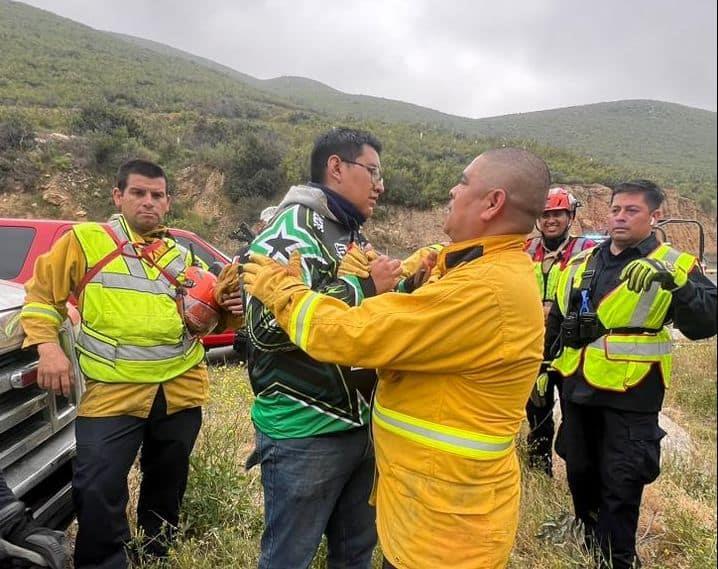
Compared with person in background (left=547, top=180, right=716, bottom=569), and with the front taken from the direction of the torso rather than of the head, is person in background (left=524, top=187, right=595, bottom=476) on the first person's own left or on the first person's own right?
on the first person's own right

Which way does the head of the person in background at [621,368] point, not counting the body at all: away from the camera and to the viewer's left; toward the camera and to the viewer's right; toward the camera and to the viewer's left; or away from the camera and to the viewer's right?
toward the camera and to the viewer's left

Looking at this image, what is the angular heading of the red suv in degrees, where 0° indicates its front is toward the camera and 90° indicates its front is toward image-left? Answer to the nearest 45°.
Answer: approximately 270°

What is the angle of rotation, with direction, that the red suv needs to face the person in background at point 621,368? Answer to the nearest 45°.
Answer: approximately 45° to its right

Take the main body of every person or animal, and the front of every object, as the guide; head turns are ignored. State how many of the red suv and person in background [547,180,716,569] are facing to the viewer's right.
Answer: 1

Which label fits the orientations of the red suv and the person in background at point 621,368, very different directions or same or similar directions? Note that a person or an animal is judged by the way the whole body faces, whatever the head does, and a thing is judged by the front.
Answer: very different directions

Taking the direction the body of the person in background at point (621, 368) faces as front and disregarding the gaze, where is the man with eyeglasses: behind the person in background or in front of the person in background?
in front

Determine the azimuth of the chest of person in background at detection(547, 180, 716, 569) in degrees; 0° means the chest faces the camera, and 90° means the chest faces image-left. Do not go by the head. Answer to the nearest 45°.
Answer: approximately 45°

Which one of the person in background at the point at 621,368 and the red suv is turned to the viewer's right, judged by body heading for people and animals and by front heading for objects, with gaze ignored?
the red suv

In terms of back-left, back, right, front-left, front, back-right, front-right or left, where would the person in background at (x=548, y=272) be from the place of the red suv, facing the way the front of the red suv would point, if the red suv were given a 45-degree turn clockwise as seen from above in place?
front
